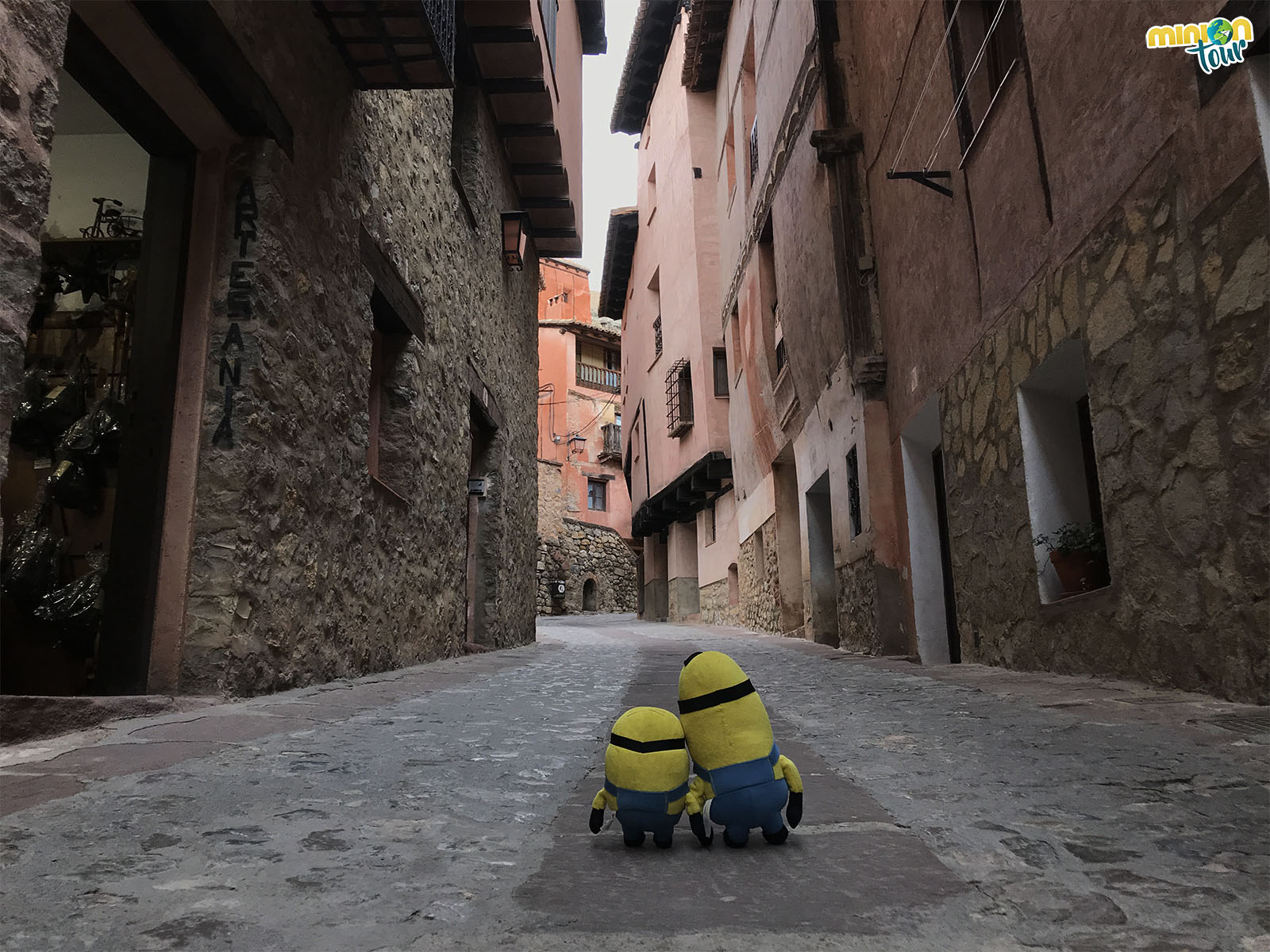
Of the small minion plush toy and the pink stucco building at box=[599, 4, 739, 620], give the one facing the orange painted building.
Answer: the small minion plush toy

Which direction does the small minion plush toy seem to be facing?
away from the camera

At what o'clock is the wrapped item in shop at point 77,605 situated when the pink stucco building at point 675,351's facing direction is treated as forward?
The wrapped item in shop is roughly at 11 o'clock from the pink stucco building.

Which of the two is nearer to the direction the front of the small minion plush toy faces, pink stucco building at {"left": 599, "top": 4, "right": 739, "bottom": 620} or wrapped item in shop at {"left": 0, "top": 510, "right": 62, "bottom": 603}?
the pink stucco building

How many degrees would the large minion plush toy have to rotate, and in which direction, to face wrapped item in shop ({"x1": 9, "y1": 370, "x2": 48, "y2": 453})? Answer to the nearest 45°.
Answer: approximately 45° to its left

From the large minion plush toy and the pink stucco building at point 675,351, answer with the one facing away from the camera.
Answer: the large minion plush toy

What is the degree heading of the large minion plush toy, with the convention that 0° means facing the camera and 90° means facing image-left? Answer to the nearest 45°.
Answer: approximately 180°

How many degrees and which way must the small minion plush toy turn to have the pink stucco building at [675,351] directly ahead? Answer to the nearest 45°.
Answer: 0° — it already faces it

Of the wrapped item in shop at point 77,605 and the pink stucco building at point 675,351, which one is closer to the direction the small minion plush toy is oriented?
the pink stucco building

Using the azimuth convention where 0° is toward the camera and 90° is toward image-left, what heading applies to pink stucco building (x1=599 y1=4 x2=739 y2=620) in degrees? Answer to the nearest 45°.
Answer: approximately 45°

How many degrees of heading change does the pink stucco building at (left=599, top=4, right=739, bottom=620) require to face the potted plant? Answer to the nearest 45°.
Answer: approximately 45° to its left
